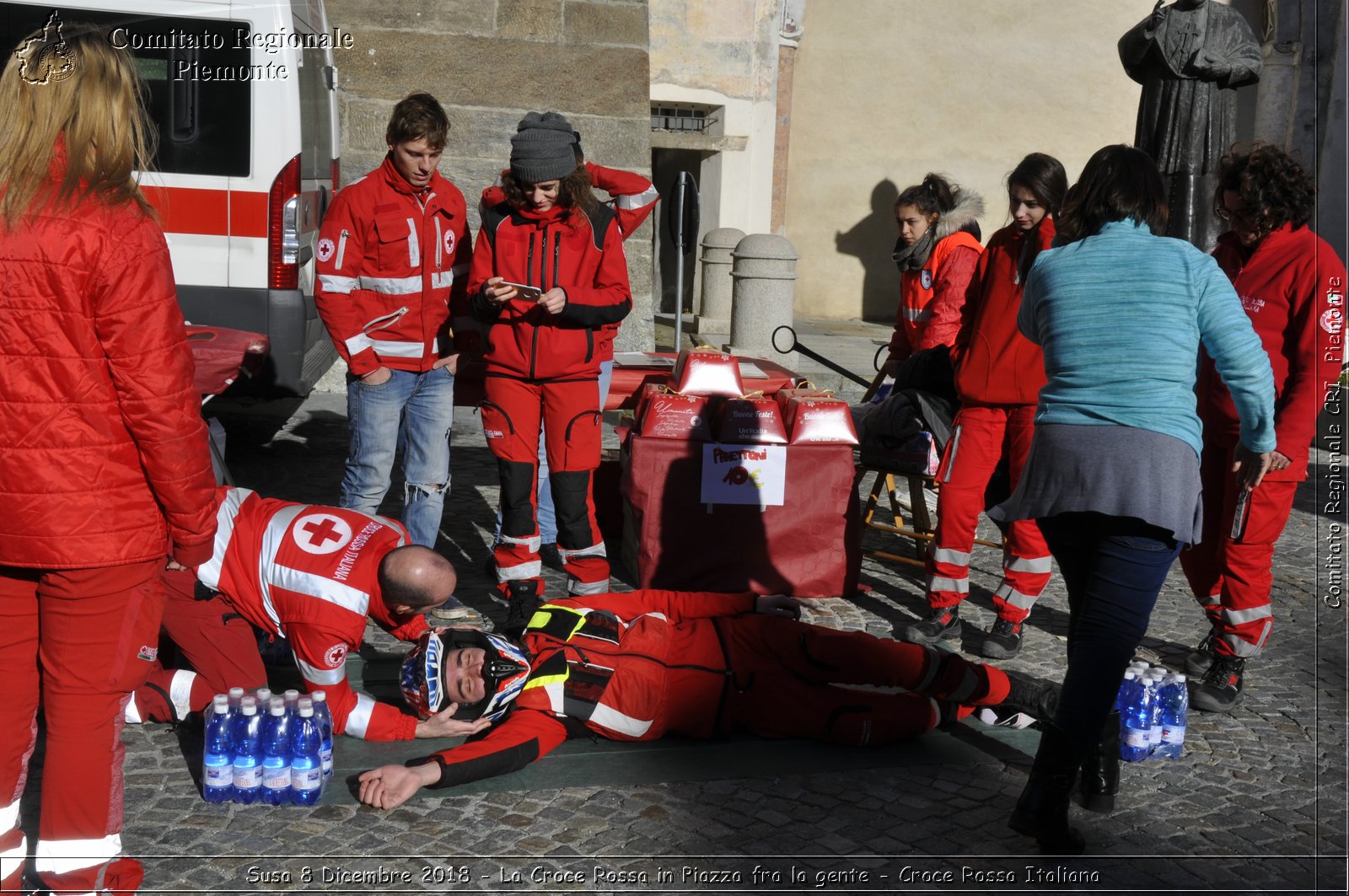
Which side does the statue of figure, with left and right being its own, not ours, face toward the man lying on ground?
front

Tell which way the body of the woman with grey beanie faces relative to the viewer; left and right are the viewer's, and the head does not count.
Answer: facing the viewer

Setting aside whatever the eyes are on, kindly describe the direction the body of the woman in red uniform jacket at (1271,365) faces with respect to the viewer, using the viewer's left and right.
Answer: facing the viewer and to the left of the viewer

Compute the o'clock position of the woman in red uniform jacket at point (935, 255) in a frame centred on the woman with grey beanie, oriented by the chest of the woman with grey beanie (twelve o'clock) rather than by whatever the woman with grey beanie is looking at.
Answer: The woman in red uniform jacket is roughly at 8 o'clock from the woman with grey beanie.

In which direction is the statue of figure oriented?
toward the camera

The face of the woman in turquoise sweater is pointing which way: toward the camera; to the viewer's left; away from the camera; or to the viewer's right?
away from the camera

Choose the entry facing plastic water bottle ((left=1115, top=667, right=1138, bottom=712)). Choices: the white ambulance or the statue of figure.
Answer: the statue of figure

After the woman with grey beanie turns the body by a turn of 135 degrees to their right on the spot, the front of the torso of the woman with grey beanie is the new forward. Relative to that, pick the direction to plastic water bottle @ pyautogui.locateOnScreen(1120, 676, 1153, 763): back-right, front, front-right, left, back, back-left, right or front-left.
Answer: back

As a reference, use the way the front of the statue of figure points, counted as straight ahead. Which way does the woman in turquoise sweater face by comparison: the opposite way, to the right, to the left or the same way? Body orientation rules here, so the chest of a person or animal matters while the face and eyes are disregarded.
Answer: the opposite way

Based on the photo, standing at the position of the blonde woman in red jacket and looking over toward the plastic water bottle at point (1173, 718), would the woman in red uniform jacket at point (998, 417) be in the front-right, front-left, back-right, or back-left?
front-left

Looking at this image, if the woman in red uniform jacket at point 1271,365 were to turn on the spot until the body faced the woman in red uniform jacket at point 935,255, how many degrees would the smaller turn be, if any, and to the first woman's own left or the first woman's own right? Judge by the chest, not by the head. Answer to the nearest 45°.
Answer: approximately 90° to the first woman's own right

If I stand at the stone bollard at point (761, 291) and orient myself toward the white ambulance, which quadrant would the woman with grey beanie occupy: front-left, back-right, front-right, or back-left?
front-left
